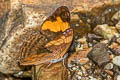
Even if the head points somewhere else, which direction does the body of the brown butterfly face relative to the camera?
to the viewer's right

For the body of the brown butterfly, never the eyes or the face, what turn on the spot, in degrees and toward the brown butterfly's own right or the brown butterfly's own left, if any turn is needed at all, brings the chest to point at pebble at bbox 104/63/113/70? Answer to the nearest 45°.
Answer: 0° — it already faces it

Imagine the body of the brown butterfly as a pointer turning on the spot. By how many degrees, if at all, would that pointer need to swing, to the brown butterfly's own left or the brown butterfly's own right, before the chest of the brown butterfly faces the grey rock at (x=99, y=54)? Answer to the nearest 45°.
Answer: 0° — it already faces it

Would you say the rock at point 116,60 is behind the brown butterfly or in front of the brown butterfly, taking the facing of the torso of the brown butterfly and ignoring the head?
in front
